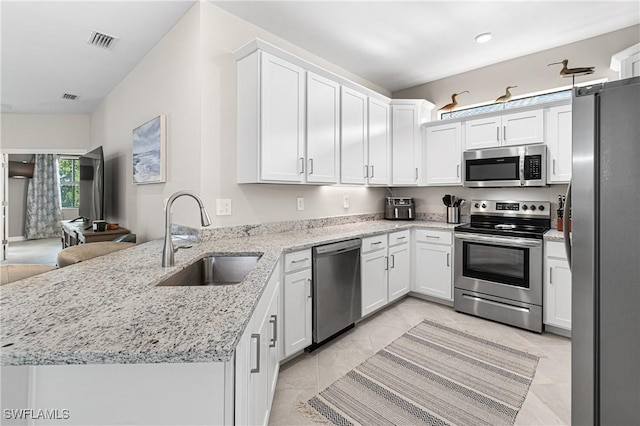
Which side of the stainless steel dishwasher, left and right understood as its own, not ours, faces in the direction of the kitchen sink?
right

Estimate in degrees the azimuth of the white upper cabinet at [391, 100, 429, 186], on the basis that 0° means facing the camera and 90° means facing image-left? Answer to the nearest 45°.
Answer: approximately 0°

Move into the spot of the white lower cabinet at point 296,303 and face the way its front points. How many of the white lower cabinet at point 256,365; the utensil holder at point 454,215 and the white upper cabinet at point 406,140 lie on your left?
2

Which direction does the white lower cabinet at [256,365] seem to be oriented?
to the viewer's right

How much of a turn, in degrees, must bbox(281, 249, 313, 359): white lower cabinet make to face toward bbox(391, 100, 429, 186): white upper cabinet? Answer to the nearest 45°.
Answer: approximately 90° to its left

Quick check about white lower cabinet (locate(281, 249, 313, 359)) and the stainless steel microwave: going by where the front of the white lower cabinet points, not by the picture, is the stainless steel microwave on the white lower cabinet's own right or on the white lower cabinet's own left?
on the white lower cabinet's own left

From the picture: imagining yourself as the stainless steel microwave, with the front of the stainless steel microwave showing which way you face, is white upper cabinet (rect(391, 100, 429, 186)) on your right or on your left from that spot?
on your right

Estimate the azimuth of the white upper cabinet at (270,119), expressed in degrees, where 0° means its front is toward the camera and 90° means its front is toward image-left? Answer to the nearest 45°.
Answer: approximately 315°

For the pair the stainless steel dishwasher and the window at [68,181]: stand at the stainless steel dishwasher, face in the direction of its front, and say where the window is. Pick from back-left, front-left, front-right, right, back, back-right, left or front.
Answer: back
